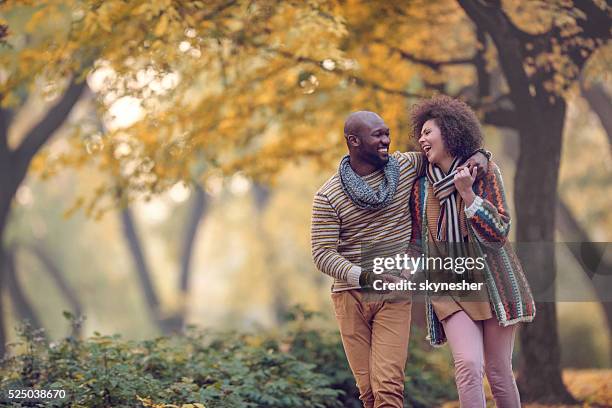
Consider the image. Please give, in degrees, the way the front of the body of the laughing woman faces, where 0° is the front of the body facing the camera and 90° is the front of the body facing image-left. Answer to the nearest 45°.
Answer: approximately 45°

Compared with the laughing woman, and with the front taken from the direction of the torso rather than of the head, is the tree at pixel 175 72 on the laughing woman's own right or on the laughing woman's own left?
on the laughing woman's own right

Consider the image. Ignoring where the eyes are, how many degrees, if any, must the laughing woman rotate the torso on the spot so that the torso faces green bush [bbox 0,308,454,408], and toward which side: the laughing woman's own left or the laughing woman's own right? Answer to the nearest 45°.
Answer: approximately 45° to the laughing woman's own right

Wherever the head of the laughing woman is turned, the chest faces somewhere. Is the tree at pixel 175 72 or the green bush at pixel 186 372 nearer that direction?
the green bush

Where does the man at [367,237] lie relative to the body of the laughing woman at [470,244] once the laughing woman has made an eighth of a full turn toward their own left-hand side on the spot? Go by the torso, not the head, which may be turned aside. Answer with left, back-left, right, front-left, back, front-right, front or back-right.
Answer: right

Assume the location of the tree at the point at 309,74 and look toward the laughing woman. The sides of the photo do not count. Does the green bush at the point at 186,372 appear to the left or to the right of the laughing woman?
right
